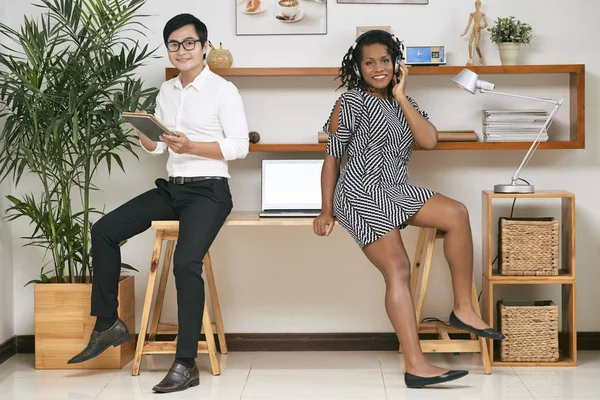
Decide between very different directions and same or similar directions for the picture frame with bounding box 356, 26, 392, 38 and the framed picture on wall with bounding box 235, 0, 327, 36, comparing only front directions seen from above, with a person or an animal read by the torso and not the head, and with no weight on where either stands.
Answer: same or similar directions

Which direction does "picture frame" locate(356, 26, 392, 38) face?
toward the camera

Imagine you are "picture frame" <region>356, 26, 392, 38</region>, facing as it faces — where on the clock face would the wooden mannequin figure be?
The wooden mannequin figure is roughly at 9 o'clock from the picture frame.

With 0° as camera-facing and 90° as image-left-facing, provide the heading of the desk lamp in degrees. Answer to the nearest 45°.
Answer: approximately 90°

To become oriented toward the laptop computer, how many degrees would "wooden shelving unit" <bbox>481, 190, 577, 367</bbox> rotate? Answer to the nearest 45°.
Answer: approximately 90° to its right

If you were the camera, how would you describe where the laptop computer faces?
facing the viewer

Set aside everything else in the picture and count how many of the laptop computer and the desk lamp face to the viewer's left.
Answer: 1
